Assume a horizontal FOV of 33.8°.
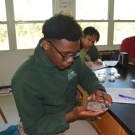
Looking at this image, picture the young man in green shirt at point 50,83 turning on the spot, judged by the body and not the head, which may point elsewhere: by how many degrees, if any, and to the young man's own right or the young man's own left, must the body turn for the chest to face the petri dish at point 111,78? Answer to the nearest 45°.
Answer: approximately 90° to the young man's own left

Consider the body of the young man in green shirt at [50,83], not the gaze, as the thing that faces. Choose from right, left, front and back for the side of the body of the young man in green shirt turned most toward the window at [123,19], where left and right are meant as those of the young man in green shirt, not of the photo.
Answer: left

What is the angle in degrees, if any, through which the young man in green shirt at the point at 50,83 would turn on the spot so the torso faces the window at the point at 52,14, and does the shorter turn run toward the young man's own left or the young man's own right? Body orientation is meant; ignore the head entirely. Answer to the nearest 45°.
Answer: approximately 135° to the young man's own left

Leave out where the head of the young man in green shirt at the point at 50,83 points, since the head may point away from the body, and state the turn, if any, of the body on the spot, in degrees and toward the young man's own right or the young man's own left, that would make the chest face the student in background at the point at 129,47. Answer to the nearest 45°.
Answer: approximately 90° to the young man's own left

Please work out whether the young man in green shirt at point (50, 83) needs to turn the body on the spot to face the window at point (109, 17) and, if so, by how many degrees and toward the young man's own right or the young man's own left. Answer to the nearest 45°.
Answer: approximately 135° to the young man's own left

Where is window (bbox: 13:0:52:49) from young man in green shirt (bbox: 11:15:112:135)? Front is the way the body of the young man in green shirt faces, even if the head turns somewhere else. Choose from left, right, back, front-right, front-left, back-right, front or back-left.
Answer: back-left

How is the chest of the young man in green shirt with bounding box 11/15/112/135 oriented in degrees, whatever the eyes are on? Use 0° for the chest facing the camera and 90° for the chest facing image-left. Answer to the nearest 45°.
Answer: approximately 315°
